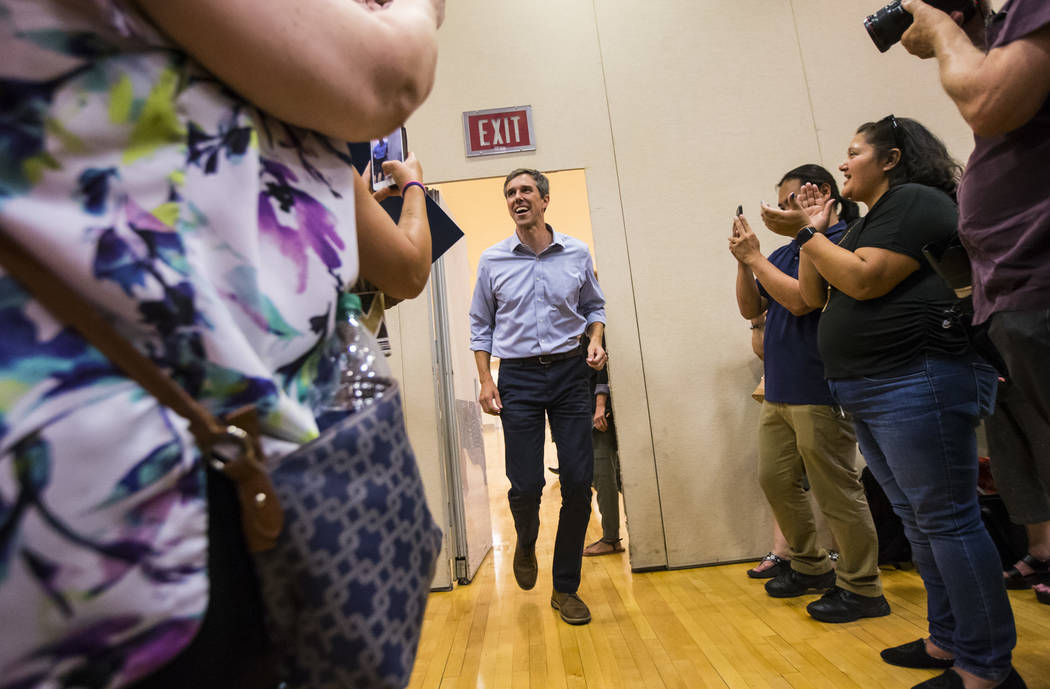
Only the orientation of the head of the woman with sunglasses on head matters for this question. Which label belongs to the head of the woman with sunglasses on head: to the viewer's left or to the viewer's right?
to the viewer's left

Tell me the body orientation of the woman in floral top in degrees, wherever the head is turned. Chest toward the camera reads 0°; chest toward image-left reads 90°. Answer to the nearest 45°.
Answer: approximately 270°

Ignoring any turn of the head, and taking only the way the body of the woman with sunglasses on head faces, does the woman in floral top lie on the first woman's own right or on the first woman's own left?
on the first woman's own left

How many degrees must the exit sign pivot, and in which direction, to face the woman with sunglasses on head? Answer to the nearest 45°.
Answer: approximately 45° to its left

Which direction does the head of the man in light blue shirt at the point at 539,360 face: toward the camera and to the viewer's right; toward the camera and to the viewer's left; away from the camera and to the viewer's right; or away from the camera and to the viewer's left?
toward the camera and to the viewer's left

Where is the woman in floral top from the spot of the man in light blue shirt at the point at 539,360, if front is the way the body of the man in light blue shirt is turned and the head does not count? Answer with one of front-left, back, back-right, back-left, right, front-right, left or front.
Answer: front

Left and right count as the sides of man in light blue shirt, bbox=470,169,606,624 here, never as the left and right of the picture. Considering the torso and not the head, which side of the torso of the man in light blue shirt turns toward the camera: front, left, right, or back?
front

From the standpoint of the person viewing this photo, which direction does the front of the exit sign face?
facing the viewer

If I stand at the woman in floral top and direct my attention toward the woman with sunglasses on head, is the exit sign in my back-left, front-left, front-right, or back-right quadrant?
front-left

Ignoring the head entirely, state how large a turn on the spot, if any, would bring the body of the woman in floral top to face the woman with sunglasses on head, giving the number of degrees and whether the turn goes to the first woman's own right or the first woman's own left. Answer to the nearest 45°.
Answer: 0° — they already face them

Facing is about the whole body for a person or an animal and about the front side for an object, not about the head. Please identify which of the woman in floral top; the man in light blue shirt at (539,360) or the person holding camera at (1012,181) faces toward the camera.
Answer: the man in light blue shirt

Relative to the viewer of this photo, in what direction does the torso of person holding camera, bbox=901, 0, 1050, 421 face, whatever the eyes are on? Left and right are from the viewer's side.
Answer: facing to the left of the viewer

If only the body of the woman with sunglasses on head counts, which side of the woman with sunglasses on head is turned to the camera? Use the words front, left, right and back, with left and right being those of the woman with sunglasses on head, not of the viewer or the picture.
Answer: left

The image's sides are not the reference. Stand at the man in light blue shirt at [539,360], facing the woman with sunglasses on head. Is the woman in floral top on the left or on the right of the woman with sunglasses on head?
right
